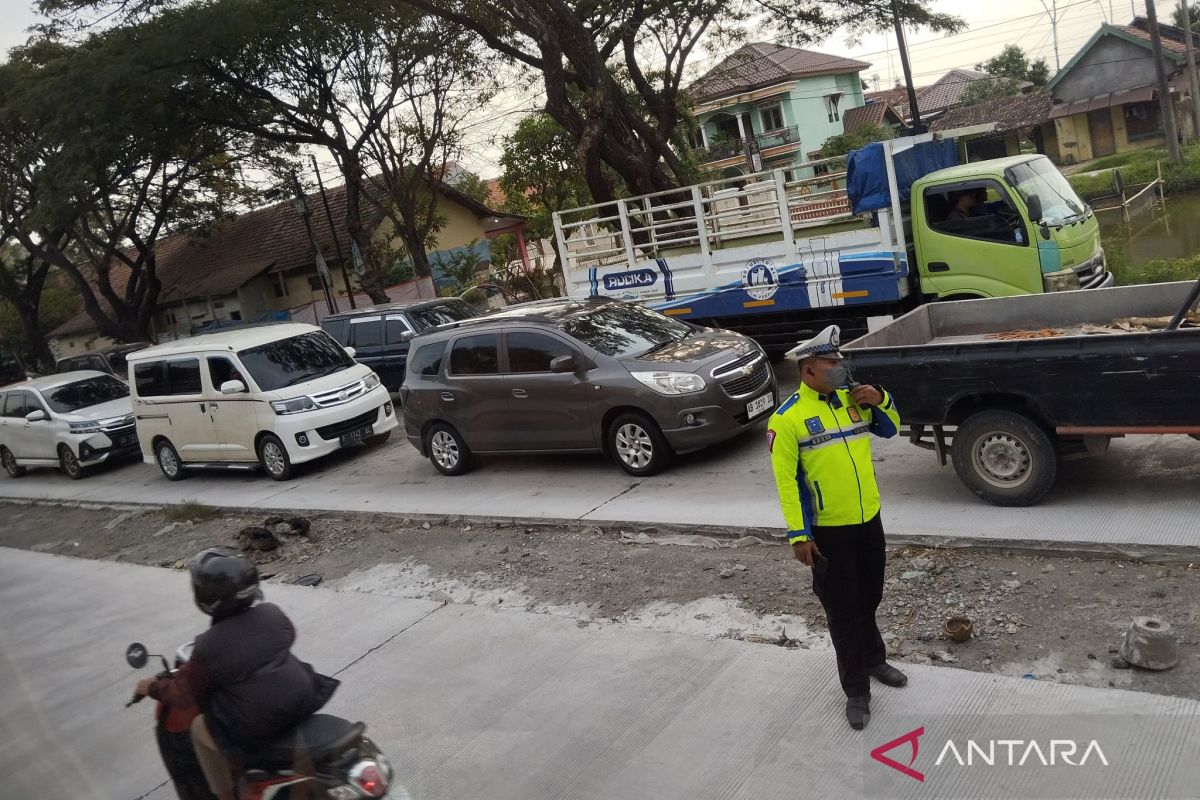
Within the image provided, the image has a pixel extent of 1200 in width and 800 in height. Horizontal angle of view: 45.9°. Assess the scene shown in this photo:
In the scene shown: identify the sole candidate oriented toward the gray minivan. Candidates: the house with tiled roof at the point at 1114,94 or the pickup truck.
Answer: the house with tiled roof

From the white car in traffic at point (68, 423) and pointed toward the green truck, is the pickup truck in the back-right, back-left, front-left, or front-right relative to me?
front-right

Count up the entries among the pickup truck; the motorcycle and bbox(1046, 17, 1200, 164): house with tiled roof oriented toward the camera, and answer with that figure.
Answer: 1

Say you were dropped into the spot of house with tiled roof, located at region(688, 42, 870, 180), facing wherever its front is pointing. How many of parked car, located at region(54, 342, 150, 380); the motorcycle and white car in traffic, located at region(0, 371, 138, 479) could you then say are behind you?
0

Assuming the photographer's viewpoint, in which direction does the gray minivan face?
facing the viewer and to the right of the viewer

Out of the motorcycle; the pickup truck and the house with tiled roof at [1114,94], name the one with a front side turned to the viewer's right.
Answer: the pickup truck

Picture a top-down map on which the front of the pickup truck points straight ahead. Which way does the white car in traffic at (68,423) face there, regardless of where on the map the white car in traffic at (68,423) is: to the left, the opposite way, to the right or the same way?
the same way

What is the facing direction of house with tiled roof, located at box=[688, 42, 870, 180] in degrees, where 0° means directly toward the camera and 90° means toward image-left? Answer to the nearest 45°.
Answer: approximately 45°

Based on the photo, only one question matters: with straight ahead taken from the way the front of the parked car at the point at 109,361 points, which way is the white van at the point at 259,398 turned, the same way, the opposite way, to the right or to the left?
the same way

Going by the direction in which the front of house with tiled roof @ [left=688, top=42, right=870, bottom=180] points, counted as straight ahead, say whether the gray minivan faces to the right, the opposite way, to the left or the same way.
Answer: to the left

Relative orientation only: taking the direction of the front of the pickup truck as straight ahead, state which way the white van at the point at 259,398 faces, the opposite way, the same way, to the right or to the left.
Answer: the same way

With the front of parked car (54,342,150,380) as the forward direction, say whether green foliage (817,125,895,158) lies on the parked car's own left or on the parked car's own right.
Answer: on the parked car's own left

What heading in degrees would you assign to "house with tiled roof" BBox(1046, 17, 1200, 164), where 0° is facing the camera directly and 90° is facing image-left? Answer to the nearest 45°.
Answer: approximately 0°

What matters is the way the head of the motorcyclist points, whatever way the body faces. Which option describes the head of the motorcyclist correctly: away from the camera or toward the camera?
away from the camera

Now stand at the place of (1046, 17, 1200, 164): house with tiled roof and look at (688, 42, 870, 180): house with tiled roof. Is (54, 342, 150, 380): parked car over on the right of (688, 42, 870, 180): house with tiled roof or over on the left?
left

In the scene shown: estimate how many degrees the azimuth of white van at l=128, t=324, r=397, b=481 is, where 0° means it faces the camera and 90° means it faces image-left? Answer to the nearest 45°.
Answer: approximately 315°

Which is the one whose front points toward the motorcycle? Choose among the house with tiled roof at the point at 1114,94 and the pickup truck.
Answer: the house with tiled roof
